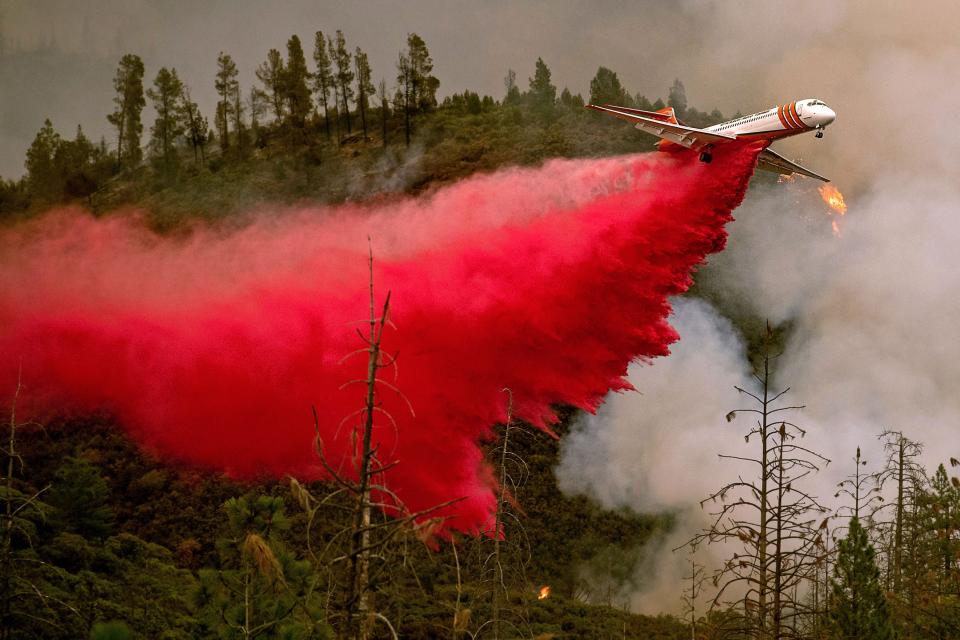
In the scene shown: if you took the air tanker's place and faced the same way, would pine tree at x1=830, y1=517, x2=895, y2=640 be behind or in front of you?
in front

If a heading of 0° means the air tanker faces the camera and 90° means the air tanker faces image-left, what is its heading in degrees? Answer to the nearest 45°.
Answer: approximately 315°

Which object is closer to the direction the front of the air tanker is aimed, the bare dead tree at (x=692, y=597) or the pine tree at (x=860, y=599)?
the pine tree
